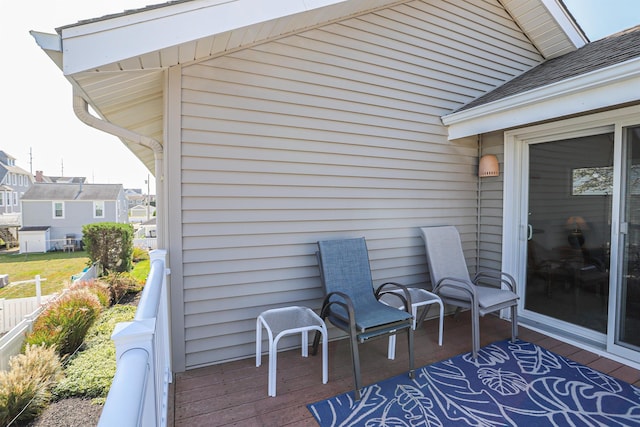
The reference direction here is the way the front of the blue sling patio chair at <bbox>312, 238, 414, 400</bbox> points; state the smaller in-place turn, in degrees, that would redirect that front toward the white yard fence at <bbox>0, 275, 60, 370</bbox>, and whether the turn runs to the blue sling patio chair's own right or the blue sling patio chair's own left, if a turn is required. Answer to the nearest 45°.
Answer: approximately 135° to the blue sling patio chair's own right

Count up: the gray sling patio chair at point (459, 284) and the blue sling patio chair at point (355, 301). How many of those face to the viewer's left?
0

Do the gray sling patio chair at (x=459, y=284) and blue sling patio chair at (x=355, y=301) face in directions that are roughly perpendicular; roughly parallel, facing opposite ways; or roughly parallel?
roughly parallel

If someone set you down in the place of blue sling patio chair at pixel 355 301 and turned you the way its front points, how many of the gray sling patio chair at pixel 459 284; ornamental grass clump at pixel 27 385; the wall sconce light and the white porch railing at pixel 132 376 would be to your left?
2

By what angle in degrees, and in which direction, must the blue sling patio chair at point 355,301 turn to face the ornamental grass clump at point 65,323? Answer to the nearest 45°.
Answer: approximately 135° to its right

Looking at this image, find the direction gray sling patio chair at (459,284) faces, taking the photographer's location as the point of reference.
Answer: facing the viewer and to the right of the viewer

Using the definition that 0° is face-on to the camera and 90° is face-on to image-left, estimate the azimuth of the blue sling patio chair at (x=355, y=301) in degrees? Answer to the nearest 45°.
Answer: approximately 315°

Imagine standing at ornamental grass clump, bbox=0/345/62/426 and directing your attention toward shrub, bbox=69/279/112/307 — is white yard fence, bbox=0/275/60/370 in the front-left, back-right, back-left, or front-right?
front-left

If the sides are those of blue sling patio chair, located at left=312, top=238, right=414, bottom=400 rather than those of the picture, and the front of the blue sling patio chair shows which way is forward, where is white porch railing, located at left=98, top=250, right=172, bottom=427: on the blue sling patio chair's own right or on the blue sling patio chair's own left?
on the blue sling patio chair's own right
